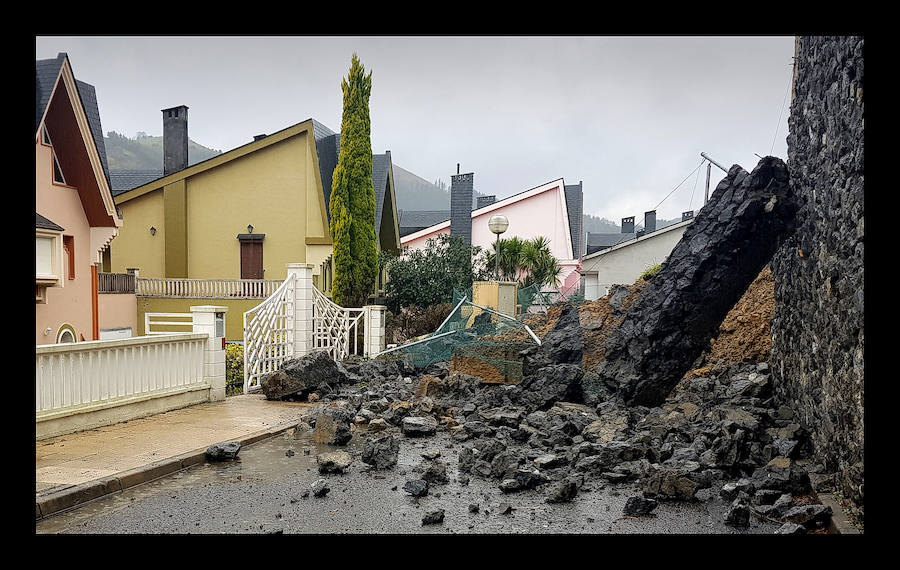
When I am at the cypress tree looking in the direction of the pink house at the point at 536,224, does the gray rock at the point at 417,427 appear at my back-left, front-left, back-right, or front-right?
back-right

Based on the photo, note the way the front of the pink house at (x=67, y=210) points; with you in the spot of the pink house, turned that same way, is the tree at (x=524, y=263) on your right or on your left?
on your left

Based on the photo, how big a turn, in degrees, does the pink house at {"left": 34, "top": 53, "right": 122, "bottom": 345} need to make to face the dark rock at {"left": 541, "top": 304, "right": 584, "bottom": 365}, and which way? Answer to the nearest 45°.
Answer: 0° — it already faces it

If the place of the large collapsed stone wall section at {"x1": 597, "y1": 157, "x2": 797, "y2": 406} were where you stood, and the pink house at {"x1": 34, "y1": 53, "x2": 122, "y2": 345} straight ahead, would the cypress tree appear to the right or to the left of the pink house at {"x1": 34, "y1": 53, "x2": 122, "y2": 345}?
right

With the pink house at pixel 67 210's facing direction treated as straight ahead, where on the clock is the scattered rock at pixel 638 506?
The scattered rock is roughly at 1 o'clock from the pink house.

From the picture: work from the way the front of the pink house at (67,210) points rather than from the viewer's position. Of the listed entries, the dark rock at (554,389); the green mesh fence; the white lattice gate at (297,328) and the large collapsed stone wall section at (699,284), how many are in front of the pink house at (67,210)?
4

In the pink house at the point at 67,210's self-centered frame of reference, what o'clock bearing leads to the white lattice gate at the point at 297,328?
The white lattice gate is roughly at 12 o'clock from the pink house.

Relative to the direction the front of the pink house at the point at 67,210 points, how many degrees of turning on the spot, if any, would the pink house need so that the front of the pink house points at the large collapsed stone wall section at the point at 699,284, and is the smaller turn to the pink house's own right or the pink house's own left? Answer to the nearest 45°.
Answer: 0° — it already faces it

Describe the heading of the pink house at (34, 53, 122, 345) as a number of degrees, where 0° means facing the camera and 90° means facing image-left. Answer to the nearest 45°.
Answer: approximately 315°

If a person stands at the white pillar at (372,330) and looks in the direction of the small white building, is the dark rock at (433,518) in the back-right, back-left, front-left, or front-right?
back-right
